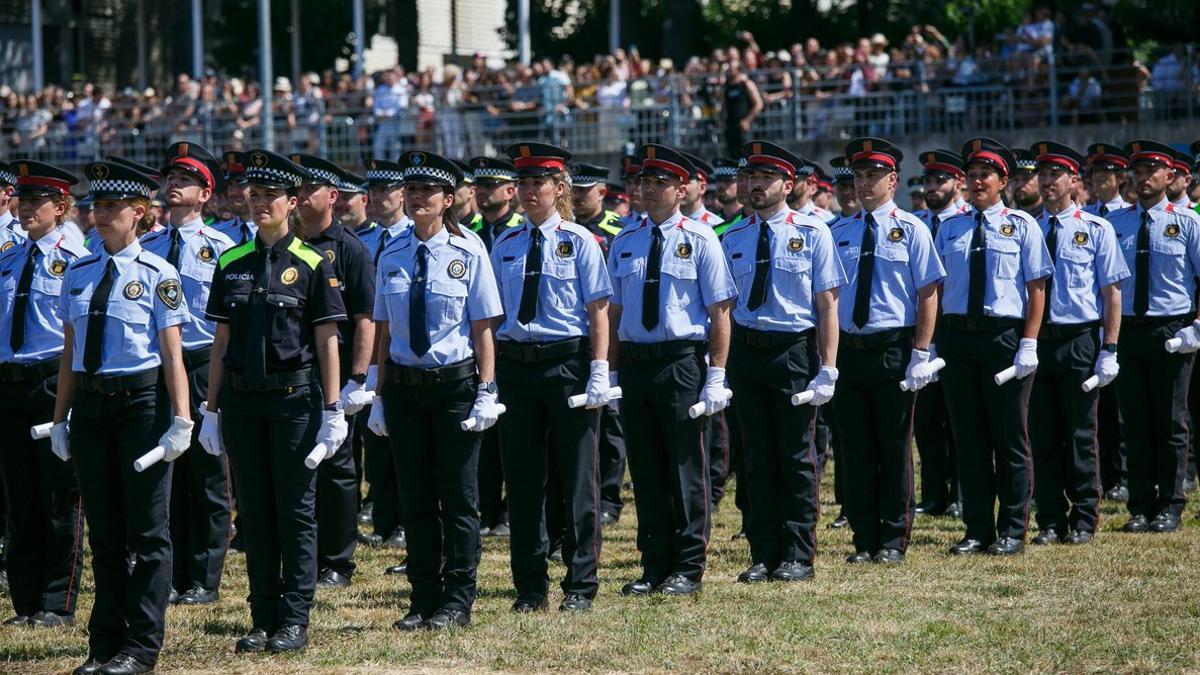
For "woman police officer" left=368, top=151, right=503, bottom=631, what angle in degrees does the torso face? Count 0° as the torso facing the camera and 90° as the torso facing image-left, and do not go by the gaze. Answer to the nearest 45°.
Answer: approximately 45°

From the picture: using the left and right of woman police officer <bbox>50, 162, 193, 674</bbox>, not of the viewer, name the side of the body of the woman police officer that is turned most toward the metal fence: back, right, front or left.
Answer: back

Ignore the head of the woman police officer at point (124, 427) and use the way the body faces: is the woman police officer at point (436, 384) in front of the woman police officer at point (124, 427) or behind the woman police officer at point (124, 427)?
behind

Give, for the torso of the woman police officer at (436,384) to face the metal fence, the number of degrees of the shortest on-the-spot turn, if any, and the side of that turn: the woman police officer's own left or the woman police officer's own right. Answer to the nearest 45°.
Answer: approximately 135° to the woman police officer's own right

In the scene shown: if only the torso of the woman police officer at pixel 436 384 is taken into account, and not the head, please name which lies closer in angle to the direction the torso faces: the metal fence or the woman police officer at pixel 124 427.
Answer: the woman police officer

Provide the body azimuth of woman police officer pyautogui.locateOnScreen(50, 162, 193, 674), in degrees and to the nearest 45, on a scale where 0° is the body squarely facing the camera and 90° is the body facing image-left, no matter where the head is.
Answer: approximately 45°

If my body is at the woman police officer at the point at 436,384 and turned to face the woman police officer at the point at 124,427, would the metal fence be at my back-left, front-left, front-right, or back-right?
back-right
